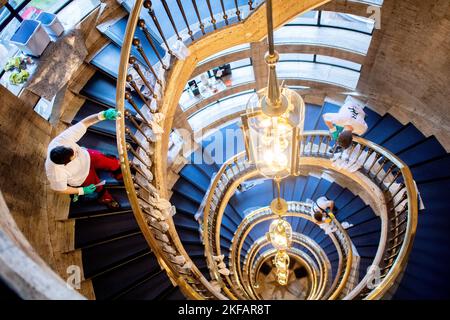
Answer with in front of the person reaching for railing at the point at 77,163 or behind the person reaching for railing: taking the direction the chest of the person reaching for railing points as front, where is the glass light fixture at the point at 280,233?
in front

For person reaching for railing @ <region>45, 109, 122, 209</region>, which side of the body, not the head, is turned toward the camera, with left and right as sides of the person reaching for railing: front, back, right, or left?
right

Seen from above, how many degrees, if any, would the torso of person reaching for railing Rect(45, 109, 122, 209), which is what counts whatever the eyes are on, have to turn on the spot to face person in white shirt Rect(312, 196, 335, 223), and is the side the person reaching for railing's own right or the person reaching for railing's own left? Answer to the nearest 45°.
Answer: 0° — they already face them

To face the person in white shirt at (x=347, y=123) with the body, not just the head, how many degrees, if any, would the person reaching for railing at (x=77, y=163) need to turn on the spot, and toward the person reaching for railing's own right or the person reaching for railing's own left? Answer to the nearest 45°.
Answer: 0° — they already face them
